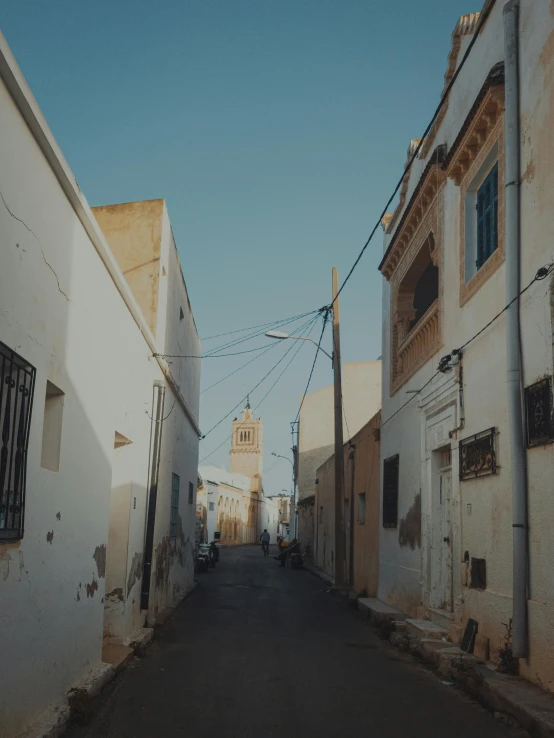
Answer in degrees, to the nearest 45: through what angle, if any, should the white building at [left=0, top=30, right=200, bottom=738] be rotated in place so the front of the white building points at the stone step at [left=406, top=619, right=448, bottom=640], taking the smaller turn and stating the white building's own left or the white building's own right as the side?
approximately 45° to the white building's own left

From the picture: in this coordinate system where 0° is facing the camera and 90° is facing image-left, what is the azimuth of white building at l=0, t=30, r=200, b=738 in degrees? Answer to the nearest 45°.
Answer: approximately 270°

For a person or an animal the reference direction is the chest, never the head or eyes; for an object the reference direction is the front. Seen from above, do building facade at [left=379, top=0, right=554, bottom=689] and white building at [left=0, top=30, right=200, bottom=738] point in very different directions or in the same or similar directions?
very different directions

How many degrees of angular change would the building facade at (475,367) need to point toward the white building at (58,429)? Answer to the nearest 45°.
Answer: approximately 45° to its left

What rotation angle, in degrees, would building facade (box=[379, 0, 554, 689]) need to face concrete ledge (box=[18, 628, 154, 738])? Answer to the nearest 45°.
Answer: approximately 45° to its left

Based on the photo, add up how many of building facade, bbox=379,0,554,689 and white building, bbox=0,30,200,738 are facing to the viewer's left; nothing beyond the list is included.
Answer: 1

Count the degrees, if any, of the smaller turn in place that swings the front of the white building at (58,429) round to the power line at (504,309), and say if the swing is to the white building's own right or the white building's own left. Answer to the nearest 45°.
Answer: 0° — it already faces it

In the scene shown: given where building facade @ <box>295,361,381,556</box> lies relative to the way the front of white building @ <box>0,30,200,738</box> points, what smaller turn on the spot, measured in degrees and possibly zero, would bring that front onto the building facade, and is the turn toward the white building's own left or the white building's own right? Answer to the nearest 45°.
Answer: approximately 90° to the white building's own left

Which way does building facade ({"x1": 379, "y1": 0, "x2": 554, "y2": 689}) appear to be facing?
to the viewer's left
